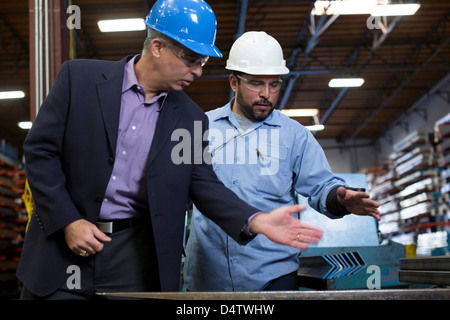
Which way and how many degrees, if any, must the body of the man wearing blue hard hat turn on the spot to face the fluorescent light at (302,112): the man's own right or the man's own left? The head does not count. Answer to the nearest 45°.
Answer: approximately 135° to the man's own left

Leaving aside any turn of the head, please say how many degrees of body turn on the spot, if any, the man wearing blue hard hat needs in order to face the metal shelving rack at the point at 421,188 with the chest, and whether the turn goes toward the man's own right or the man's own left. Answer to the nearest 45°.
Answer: approximately 90° to the man's own left

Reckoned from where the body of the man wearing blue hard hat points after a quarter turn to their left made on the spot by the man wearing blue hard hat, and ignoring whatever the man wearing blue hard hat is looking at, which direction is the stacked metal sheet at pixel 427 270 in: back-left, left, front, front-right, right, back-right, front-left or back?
front-right

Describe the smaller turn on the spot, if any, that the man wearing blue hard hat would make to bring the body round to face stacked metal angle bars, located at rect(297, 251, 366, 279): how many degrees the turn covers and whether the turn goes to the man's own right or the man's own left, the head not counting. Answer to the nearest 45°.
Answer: approximately 90° to the man's own left

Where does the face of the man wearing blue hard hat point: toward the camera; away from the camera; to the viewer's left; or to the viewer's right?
to the viewer's right

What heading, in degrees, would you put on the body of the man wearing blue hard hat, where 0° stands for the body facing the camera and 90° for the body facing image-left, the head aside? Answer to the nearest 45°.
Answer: approximately 315°
